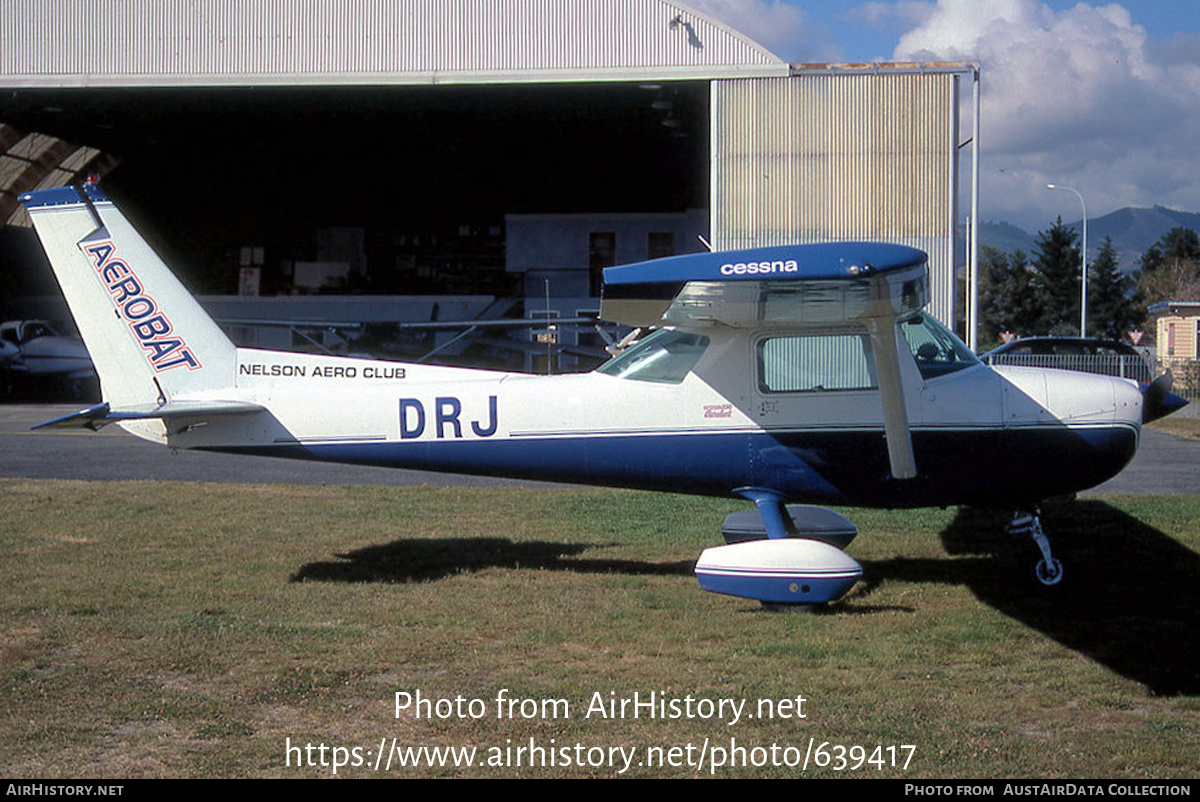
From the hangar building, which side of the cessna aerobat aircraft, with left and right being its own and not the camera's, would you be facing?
left

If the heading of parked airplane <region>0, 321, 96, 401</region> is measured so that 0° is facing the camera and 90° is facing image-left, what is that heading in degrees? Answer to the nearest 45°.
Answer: approximately 315°

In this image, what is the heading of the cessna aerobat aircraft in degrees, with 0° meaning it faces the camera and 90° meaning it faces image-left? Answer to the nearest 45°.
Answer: approximately 270°

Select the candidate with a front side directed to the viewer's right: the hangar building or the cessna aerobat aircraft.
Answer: the cessna aerobat aircraft

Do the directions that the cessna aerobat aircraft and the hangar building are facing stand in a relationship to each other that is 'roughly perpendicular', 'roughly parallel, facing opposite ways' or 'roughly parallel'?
roughly perpendicular

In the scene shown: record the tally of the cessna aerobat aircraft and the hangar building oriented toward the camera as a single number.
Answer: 1

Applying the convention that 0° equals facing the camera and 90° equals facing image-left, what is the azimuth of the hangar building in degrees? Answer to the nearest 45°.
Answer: approximately 0°

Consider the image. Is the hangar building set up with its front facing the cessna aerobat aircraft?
yes
